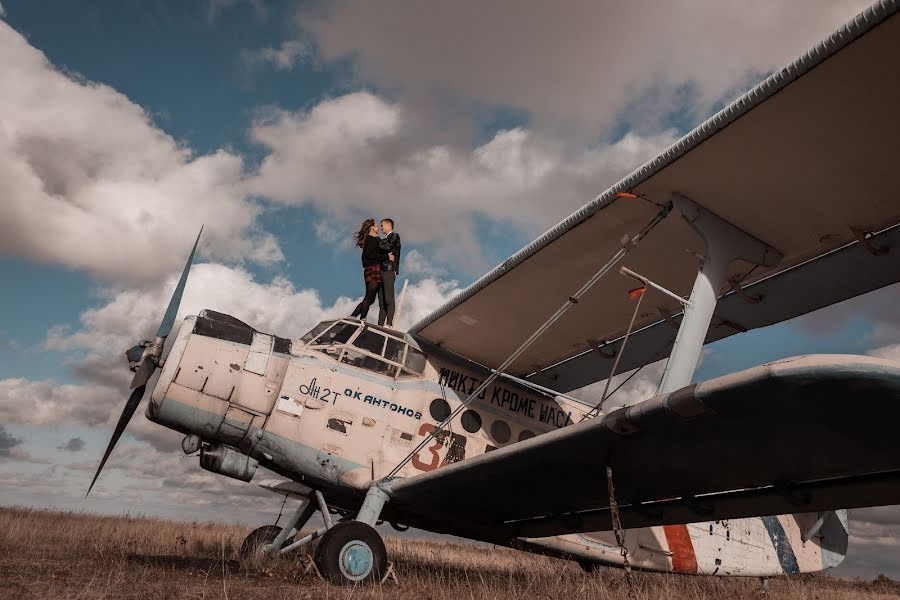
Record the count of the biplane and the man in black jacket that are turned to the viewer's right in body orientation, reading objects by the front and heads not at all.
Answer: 0

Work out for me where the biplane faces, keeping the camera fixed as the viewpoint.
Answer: facing the viewer and to the left of the viewer

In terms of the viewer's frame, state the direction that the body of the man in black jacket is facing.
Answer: to the viewer's left
